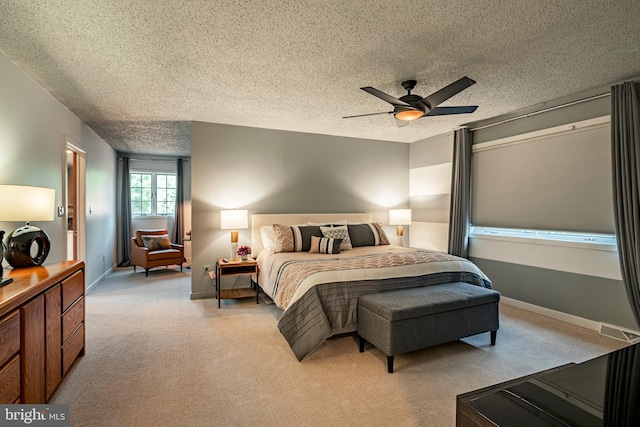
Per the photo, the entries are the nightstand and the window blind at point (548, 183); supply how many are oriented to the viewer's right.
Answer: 0

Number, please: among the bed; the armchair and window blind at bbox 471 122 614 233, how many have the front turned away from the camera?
0

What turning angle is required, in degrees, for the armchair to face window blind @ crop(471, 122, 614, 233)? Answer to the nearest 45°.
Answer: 0° — it already faces it

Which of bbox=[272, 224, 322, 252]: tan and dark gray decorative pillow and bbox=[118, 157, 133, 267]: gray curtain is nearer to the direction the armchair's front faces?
the tan and dark gray decorative pillow

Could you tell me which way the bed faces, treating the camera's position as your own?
facing the viewer and to the right of the viewer

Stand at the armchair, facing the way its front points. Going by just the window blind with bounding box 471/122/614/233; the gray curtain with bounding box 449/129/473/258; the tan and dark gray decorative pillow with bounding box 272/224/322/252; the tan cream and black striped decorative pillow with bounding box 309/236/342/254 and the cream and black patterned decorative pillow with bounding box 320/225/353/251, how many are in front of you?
5

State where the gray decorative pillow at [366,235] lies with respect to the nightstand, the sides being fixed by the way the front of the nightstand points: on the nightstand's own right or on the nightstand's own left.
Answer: on the nightstand's own left

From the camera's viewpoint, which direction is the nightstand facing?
toward the camera

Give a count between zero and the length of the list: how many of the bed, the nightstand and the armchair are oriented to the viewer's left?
0

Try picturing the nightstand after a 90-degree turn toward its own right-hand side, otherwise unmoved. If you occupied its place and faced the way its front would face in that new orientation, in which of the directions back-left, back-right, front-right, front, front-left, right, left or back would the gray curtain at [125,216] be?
front-right

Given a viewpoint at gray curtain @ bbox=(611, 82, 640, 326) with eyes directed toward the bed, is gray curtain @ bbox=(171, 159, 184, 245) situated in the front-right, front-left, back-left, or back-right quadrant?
front-right

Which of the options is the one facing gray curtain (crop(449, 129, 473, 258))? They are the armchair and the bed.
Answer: the armchair

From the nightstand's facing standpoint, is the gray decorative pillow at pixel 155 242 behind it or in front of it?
behind

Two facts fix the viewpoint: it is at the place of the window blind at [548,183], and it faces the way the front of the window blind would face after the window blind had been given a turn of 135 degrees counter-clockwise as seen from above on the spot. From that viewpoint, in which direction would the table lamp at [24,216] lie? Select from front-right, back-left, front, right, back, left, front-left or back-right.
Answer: back-right

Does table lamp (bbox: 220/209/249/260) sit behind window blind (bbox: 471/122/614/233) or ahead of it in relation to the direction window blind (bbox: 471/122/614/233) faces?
ahead

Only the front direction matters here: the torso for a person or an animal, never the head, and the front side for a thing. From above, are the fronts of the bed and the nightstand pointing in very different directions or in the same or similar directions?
same or similar directions

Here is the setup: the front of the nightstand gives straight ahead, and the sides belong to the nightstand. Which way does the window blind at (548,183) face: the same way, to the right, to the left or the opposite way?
to the right

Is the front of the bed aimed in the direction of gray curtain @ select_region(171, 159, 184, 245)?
no

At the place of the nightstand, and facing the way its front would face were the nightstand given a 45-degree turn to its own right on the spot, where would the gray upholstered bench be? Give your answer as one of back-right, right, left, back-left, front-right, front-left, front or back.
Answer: left

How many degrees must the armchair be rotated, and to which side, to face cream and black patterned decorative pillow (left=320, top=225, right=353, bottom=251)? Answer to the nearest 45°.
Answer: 0° — it already faces it
